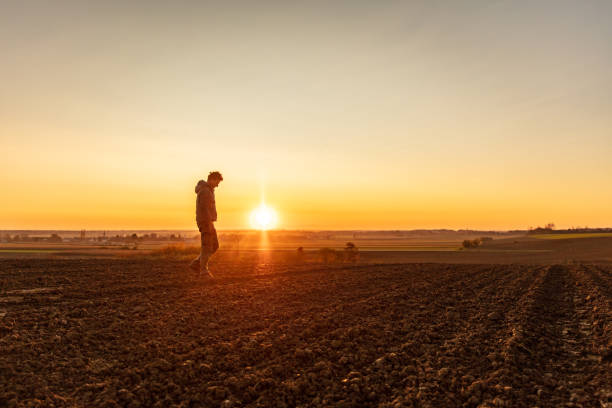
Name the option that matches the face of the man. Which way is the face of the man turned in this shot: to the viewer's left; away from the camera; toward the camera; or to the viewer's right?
to the viewer's right

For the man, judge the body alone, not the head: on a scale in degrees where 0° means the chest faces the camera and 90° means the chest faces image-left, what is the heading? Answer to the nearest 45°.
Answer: approximately 270°
